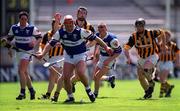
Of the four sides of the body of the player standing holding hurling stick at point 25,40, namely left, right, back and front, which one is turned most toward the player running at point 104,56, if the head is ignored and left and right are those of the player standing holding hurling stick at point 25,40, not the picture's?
left

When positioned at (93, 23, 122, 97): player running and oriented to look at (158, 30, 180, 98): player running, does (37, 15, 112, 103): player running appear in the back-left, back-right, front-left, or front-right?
back-right

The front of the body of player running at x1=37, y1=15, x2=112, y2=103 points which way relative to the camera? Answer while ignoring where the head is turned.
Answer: toward the camera

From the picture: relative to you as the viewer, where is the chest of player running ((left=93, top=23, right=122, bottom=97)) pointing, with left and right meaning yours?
facing the viewer and to the left of the viewer

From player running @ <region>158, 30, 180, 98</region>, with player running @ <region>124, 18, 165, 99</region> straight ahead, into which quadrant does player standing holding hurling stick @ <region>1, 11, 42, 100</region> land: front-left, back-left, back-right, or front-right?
front-right

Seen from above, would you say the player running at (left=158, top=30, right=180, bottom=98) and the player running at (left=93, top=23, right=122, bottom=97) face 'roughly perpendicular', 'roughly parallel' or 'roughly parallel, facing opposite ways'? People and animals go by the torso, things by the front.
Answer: roughly parallel

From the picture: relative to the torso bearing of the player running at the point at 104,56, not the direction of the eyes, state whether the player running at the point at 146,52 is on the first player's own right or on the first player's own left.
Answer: on the first player's own left

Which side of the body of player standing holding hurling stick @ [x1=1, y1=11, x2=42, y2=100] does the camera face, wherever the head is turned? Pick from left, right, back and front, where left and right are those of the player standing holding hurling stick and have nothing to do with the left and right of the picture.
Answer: front

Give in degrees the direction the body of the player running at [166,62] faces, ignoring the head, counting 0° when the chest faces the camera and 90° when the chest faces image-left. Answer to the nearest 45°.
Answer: approximately 45°

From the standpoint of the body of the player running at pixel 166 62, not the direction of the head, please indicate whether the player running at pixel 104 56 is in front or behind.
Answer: in front
